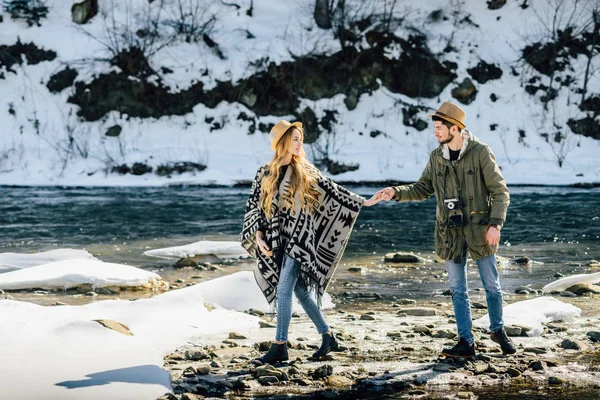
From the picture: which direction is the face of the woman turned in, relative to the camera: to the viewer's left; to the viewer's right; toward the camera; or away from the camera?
to the viewer's right

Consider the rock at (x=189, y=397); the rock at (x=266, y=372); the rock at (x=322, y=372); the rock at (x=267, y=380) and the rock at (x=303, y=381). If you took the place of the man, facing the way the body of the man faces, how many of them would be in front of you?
5

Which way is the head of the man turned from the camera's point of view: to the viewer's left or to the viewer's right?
to the viewer's left

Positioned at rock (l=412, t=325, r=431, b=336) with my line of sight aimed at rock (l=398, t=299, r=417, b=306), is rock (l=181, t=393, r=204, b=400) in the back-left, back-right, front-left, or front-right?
back-left

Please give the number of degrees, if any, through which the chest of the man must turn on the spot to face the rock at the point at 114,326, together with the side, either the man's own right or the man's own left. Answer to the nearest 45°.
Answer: approximately 45° to the man's own right

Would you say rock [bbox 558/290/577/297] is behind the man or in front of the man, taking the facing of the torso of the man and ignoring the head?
behind

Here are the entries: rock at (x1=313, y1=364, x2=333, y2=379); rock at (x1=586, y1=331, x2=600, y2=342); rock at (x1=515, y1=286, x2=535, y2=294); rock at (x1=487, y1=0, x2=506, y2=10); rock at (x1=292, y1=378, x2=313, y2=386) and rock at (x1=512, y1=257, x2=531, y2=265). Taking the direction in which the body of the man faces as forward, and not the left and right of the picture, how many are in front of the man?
2

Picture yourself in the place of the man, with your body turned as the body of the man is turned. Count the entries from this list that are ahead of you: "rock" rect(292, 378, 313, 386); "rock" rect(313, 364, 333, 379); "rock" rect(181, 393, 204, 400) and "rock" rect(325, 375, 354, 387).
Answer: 4

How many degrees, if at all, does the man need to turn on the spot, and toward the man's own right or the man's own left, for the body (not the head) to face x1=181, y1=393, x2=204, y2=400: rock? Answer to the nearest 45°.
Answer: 0° — they already face it

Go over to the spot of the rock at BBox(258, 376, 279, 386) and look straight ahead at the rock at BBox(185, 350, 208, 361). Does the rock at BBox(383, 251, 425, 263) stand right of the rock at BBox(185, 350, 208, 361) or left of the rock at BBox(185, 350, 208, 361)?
right

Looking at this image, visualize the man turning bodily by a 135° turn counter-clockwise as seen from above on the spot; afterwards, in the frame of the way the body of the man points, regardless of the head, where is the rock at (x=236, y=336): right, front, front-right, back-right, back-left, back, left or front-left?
back

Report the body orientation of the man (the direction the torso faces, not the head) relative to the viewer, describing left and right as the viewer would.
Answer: facing the viewer and to the left of the viewer
